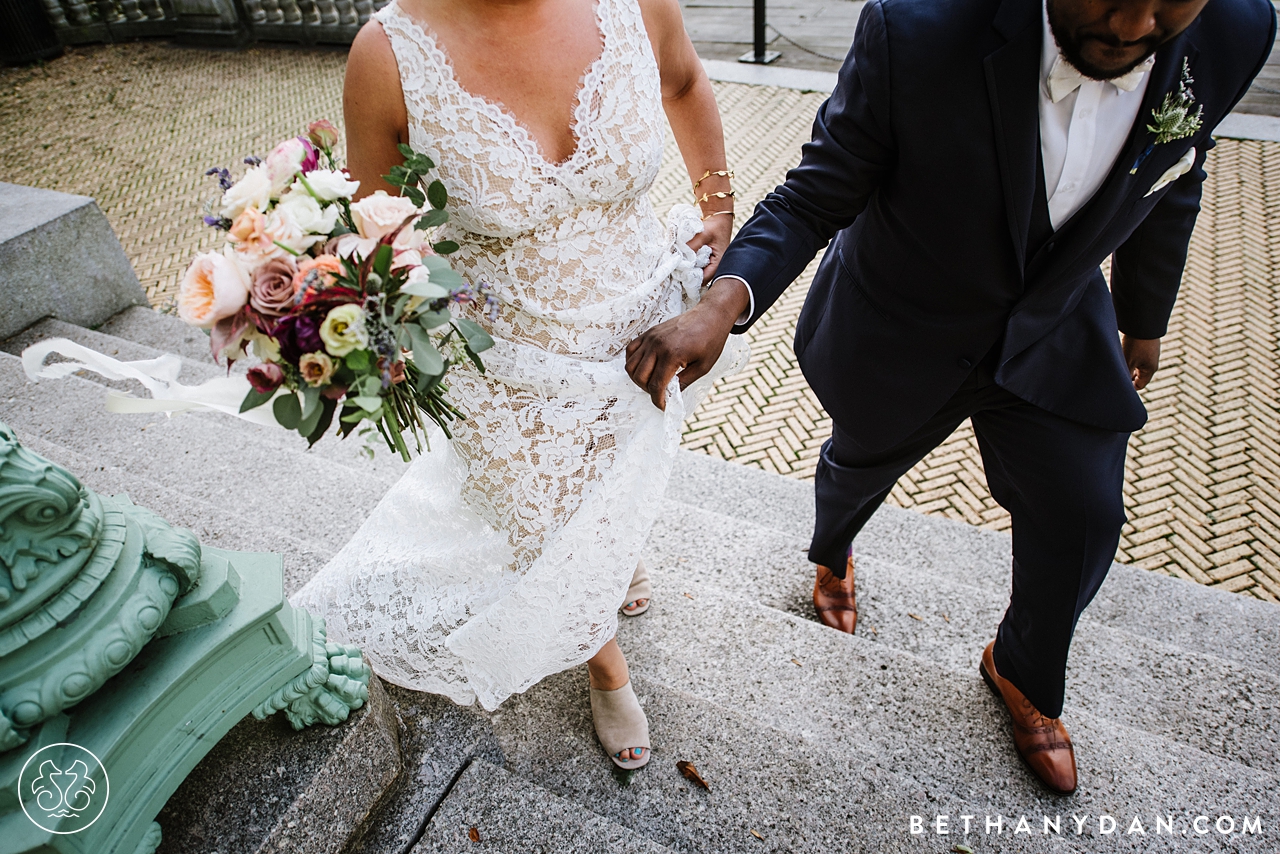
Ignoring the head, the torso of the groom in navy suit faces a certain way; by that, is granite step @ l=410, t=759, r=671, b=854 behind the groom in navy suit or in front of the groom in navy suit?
in front

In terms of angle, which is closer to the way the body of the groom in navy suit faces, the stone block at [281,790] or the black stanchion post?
the stone block

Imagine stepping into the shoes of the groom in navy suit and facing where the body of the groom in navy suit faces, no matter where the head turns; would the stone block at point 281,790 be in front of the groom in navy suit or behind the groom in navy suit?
in front

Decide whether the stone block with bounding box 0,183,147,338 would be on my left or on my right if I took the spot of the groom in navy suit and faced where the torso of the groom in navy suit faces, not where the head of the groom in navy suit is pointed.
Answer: on my right

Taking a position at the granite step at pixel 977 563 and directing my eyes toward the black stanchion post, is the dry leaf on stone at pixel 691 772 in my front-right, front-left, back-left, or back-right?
back-left

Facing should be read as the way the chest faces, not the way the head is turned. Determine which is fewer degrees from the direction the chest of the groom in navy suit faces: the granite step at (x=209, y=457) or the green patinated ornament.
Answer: the green patinated ornament

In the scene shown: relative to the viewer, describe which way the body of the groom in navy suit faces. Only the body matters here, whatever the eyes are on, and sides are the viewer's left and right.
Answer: facing the viewer

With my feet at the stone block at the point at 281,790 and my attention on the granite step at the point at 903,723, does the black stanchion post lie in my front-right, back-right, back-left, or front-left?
front-left

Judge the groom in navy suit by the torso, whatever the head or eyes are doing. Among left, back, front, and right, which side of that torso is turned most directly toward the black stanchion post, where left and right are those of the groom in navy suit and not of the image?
back

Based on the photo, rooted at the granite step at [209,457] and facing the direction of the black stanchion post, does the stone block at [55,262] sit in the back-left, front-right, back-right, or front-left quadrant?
front-left

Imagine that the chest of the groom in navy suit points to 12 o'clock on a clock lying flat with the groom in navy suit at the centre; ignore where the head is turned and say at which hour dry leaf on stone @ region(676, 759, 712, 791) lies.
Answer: The dry leaf on stone is roughly at 1 o'clock from the groom in navy suit.

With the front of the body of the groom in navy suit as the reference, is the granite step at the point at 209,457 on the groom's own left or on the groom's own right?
on the groom's own right

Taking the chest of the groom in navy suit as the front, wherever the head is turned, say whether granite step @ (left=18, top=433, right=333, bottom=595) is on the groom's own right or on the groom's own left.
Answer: on the groom's own right

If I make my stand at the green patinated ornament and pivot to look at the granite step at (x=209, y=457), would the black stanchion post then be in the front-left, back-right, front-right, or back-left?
front-right

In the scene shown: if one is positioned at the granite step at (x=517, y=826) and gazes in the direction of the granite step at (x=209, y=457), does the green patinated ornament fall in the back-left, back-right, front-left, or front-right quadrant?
front-left

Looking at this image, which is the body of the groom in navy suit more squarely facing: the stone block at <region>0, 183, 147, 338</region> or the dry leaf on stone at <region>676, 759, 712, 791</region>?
the dry leaf on stone
